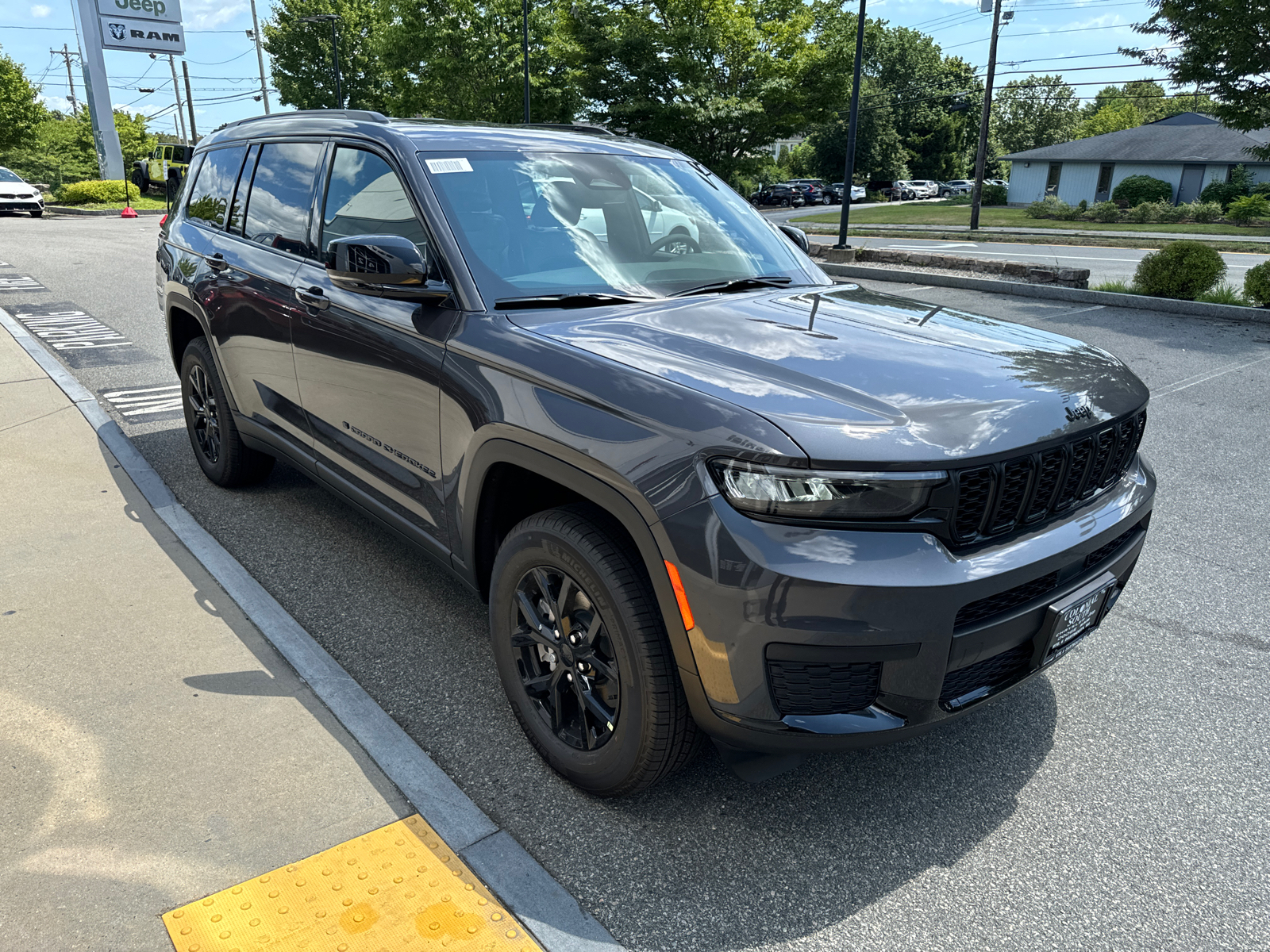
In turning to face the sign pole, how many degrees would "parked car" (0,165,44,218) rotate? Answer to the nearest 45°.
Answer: approximately 135° to its left

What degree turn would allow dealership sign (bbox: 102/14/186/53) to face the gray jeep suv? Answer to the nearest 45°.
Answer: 0° — it already faces it

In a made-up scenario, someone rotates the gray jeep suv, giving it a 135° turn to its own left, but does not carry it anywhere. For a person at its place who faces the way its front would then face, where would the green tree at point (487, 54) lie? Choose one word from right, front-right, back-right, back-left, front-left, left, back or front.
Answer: front

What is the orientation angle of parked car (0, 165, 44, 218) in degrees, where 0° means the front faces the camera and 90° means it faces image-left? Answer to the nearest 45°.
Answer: approximately 315°

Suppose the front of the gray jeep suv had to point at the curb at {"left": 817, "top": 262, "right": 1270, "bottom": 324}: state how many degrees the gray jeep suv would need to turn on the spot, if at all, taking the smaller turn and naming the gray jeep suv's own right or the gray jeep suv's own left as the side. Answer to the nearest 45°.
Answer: approximately 90° to the gray jeep suv's own left

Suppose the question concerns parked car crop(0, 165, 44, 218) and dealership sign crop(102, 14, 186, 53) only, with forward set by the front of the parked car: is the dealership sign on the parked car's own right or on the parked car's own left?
on the parked car's own left

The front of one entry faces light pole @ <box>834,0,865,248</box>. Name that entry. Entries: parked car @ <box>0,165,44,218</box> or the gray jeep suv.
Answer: the parked car

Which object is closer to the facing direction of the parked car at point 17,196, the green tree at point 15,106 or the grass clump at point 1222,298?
the grass clump

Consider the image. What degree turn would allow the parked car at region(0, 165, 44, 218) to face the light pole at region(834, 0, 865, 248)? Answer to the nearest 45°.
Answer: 0° — it already faces it

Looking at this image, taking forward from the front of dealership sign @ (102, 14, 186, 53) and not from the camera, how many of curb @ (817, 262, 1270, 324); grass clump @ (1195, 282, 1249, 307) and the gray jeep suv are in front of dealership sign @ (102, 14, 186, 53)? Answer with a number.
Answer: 3

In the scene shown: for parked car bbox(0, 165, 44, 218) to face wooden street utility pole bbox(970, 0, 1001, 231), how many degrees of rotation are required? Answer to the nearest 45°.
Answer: approximately 45° to its left
